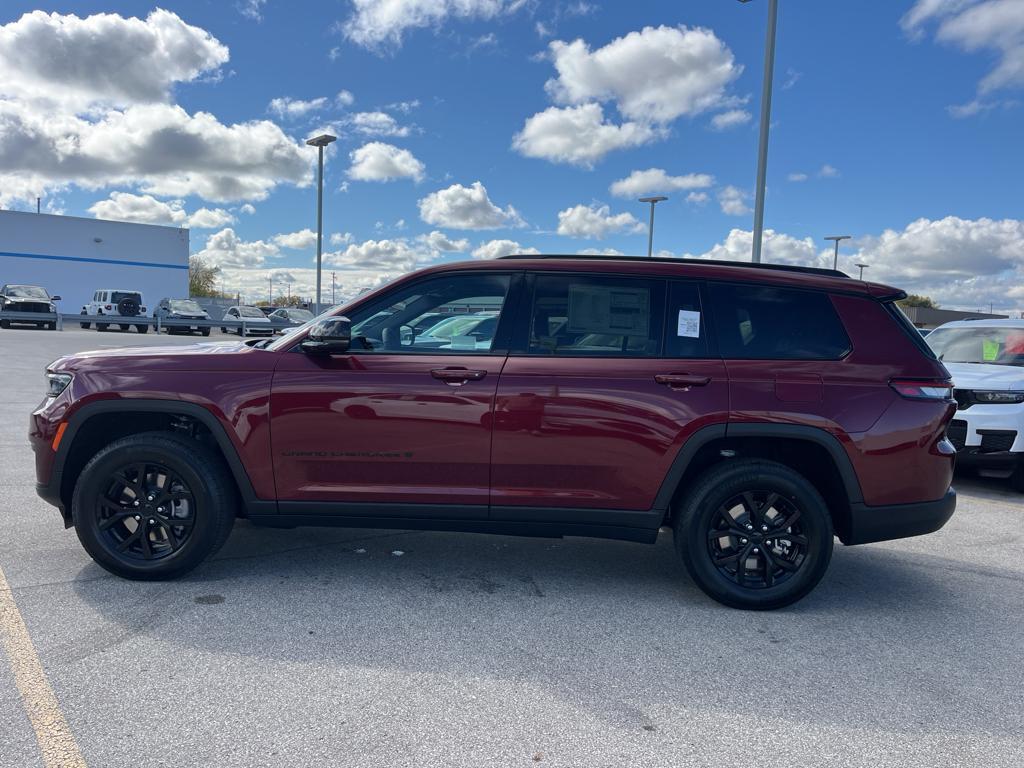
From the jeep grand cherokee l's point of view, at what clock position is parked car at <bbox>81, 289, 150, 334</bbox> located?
The parked car is roughly at 2 o'clock from the jeep grand cherokee l.

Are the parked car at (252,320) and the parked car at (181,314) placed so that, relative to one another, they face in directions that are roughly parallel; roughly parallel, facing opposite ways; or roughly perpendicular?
roughly parallel

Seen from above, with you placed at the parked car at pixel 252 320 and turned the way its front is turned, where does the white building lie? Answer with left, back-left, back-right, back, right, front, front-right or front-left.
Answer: back

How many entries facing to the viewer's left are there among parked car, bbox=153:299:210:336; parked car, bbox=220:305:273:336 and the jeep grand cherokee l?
1

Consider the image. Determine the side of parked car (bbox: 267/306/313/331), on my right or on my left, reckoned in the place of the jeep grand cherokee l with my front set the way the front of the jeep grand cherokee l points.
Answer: on my right

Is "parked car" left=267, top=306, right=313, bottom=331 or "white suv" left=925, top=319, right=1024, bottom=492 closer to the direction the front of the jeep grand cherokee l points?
the parked car

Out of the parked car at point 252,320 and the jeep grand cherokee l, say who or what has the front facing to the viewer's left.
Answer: the jeep grand cherokee l

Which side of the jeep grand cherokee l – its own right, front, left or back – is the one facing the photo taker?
left

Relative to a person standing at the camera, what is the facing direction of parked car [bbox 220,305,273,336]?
facing the viewer and to the right of the viewer

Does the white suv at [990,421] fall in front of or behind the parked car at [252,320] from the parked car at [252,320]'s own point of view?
in front

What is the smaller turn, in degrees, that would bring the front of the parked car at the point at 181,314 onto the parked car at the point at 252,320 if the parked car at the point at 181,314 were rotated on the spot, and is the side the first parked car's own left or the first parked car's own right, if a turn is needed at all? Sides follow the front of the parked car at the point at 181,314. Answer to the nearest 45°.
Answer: approximately 45° to the first parked car's own left

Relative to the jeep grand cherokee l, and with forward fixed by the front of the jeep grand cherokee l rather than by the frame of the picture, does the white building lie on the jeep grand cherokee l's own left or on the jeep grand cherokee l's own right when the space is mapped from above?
on the jeep grand cherokee l's own right

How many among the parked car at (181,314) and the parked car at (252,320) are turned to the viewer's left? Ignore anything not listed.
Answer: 0

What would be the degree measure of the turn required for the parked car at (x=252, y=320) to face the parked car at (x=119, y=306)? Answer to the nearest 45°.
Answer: approximately 135° to its right

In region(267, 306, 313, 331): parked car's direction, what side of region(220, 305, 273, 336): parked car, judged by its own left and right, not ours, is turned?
left
